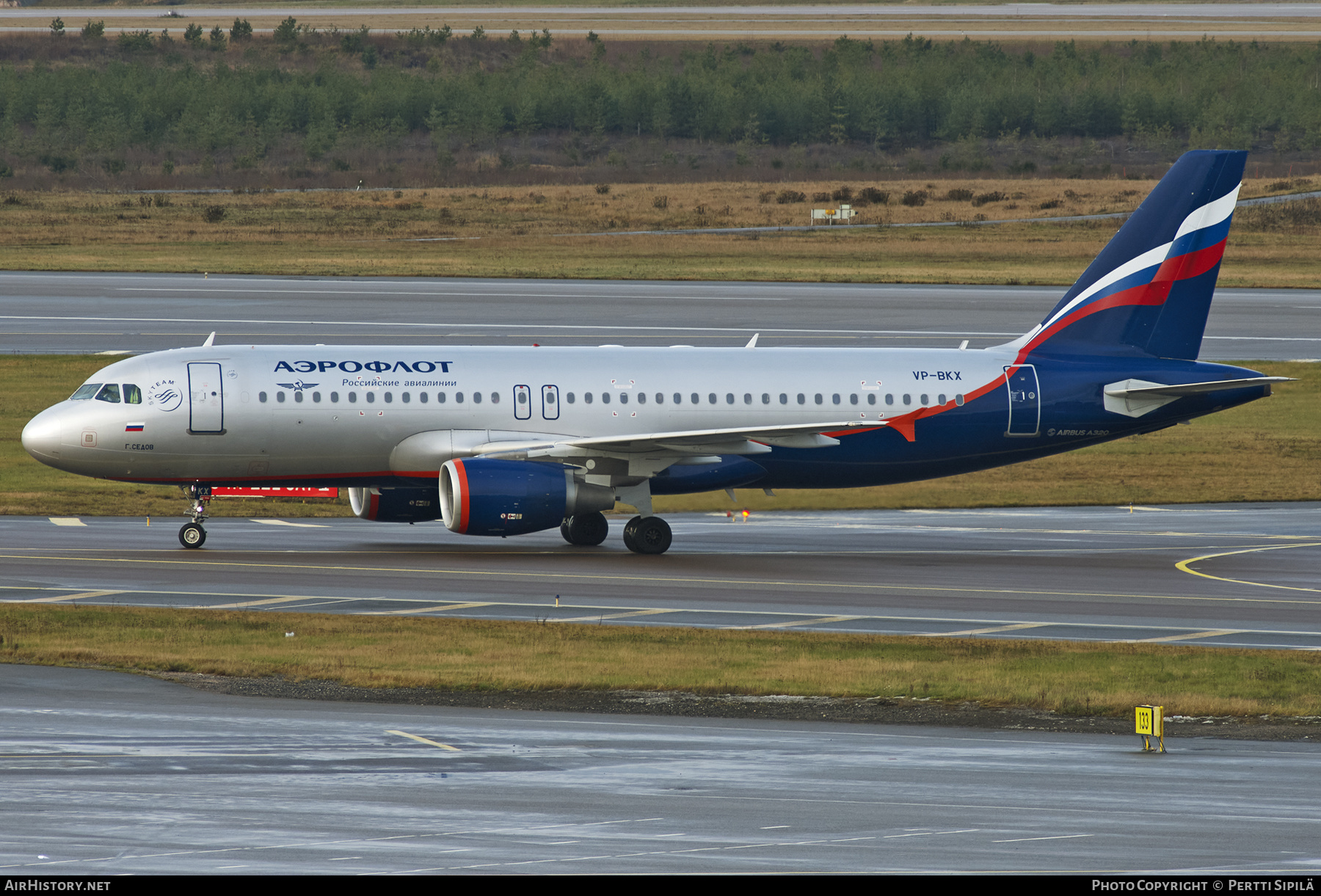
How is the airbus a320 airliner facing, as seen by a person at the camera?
facing to the left of the viewer
